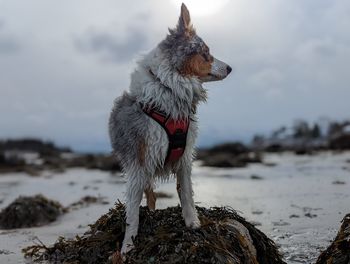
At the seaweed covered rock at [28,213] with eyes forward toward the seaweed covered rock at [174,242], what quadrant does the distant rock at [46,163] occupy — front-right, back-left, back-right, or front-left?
back-left

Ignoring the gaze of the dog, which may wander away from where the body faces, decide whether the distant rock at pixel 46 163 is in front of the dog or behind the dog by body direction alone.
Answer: behind

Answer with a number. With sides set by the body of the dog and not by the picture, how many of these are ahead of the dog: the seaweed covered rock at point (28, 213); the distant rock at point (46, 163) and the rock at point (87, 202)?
0

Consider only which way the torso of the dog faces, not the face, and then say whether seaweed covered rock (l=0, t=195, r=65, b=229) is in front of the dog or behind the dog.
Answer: behind

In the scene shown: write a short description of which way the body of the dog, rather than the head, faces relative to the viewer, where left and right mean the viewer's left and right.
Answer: facing the viewer and to the right of the viewer

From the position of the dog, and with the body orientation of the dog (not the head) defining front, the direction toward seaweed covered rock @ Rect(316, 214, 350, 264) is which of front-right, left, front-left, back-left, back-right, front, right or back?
front-left

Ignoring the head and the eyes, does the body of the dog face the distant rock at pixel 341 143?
no
